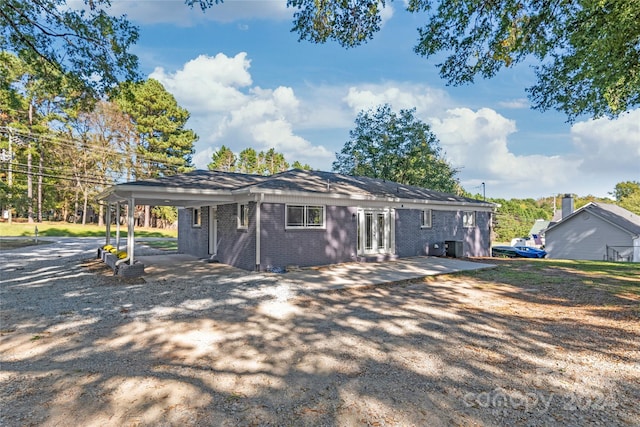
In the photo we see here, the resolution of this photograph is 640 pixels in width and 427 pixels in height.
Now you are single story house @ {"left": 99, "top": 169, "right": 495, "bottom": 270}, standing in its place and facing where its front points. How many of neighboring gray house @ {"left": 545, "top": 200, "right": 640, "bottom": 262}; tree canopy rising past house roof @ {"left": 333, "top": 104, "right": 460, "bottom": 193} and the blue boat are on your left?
0

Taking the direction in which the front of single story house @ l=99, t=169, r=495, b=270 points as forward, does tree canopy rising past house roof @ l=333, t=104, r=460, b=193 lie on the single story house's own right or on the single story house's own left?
on the single story house's own right

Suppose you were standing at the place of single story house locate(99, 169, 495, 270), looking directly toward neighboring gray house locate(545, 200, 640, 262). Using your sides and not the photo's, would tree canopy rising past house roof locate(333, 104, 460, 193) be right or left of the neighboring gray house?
left

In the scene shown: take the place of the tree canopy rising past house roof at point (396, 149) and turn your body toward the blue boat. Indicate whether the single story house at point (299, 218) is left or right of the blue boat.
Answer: right

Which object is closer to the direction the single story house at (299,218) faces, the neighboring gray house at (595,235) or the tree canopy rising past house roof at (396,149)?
the tree canopy rising past house roof

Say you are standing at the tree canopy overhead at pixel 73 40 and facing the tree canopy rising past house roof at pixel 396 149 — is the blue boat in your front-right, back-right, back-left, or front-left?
front-right

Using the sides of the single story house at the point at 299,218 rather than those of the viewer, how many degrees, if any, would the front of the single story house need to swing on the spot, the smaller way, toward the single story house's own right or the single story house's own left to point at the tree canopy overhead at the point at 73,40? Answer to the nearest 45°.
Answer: approximately 90° to the single story house's own left

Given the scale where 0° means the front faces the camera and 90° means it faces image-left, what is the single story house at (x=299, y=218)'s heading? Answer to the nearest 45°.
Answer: approximately 135°
